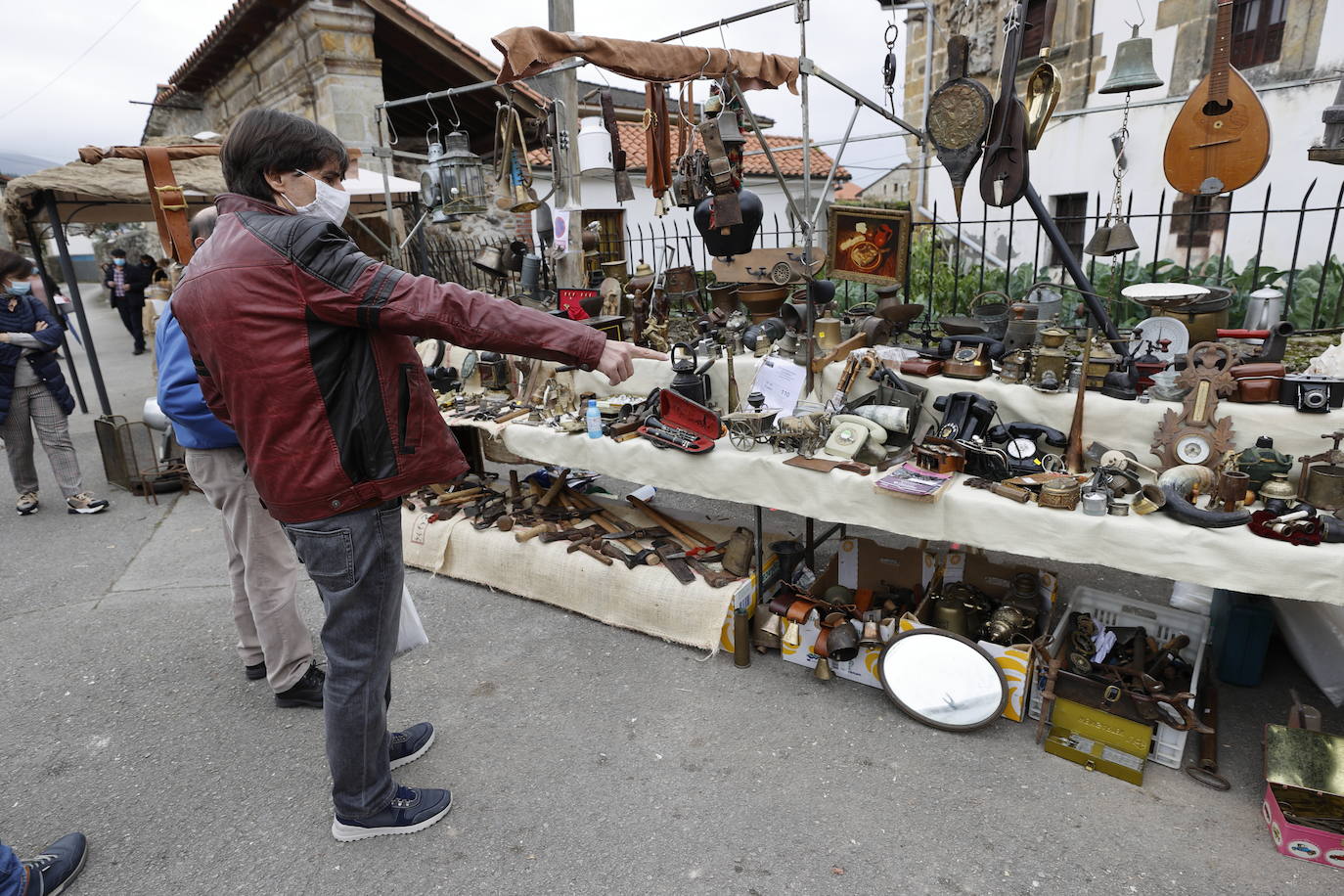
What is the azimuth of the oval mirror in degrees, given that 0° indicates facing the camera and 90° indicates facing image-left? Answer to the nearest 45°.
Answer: approximately 0°

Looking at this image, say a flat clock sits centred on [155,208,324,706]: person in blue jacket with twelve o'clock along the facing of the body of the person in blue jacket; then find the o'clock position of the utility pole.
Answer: The utility pole is roughly at 12 o'clock from the person in blue jacket.

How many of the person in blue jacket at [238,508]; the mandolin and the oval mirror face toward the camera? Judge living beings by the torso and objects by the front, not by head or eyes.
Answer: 2

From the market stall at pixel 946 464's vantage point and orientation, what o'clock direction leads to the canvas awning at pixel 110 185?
The canvas awning is roughly at 2 o'clock from the market stall.

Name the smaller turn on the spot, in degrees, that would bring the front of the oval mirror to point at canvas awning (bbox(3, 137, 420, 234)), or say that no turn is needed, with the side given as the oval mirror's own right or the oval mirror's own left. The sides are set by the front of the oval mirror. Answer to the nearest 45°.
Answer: approximately 90° to the oval mirror's own right

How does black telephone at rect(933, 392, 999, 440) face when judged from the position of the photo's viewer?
facing the viewer and to the left of the viewer

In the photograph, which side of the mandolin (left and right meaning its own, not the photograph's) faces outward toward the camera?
front

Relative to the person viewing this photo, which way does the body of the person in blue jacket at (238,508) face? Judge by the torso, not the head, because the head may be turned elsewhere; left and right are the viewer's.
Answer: facing away from the viewer and to the right of the viewer

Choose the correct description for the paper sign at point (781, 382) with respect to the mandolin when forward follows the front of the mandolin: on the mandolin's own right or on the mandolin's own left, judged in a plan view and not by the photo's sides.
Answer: on the mandolin's own right

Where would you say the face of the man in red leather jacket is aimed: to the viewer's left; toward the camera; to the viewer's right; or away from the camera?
to the viewer's right

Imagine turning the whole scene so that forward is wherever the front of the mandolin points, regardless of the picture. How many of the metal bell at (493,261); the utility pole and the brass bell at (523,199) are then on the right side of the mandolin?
3
